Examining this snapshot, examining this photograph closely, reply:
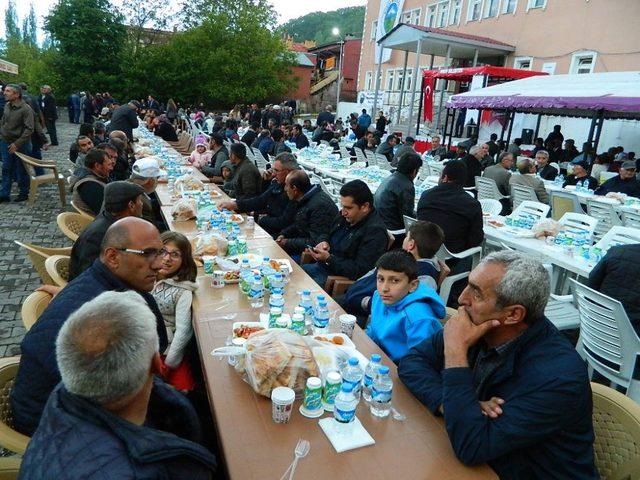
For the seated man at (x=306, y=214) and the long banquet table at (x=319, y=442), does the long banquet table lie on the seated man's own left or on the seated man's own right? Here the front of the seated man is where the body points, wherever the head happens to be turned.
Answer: on the seated man's own left

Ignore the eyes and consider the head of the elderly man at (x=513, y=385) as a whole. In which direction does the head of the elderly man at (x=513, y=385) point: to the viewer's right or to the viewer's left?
to the viewer's left

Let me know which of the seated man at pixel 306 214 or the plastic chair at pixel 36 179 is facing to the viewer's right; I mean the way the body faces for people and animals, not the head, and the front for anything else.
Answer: the plastic chair

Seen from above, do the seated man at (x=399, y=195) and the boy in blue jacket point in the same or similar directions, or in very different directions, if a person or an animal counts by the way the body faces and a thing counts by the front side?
very different directions

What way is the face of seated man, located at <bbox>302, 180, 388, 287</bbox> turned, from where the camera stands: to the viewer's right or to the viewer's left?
to the viewer's left

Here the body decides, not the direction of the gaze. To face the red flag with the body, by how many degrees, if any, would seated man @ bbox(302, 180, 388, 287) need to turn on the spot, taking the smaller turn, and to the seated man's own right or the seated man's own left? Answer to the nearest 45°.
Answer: approximately 135° to the seated man's own right

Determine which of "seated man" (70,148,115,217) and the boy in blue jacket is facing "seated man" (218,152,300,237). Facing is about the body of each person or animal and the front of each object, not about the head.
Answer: "seated man" (70,148,115,217)

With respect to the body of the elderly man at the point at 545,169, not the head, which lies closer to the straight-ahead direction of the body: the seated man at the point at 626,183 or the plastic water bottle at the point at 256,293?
the plastic water bottle

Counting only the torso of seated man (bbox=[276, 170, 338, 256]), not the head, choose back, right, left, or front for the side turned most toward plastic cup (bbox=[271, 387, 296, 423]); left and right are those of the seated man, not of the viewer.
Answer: left

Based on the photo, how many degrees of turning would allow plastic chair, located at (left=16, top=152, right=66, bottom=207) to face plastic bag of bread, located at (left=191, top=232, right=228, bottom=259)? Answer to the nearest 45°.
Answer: approximately 90° to its right

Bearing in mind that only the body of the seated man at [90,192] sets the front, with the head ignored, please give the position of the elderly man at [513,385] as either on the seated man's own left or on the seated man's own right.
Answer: on the seated man's own right

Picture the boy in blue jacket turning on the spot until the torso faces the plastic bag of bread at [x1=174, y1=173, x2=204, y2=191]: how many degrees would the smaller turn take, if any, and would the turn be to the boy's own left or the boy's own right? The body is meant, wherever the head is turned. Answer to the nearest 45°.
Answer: approximately 90° to the boy's own right

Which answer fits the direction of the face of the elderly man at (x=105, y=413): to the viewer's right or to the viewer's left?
to the viewer's right

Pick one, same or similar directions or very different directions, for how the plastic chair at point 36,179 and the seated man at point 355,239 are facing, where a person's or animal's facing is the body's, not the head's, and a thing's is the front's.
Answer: very different directions
